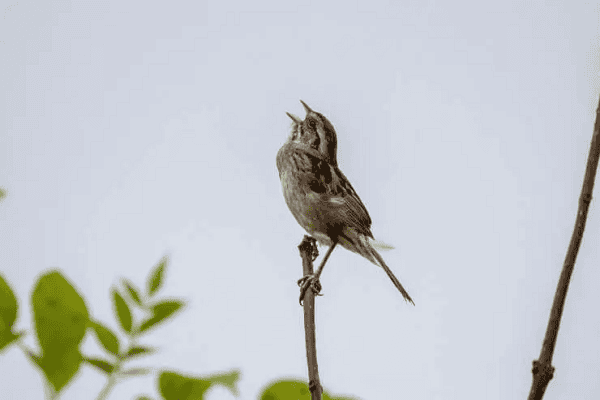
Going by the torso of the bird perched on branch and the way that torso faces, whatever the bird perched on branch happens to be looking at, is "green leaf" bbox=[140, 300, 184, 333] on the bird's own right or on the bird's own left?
on the bird's own left

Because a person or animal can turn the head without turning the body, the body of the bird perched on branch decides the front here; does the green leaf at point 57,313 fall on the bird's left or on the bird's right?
on the bird's left

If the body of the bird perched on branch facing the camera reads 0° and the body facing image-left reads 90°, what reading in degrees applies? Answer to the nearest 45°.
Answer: approximately 90°
